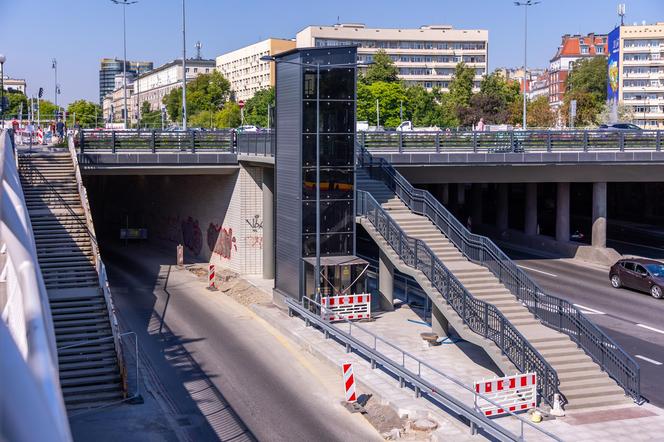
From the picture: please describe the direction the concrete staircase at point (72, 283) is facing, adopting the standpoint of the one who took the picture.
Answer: facing the viewer

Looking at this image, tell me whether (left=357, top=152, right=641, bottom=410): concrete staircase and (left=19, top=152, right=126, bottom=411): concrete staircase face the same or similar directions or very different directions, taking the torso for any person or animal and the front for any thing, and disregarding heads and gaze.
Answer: same or similar directions

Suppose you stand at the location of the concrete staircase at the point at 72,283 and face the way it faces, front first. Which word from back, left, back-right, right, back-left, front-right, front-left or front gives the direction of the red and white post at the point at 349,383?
front-left

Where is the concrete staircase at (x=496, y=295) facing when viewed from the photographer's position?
facing the viewer and to the right of the viewer

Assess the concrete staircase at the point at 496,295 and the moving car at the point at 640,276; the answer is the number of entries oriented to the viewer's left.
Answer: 0

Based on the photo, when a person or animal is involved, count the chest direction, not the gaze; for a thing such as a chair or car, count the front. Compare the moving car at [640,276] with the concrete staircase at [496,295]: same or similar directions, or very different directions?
same or similar directions

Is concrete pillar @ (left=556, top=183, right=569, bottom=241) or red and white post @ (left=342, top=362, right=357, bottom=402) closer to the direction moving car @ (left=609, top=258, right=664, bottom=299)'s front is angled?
the red and white post

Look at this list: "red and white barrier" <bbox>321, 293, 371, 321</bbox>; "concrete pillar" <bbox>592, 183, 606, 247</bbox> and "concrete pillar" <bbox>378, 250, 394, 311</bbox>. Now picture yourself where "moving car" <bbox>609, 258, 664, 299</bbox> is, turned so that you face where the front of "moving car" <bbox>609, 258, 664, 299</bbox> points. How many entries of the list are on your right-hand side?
2

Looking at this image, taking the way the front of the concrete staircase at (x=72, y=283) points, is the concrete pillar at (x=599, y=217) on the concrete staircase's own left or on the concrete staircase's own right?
on the concrete staircase's own left

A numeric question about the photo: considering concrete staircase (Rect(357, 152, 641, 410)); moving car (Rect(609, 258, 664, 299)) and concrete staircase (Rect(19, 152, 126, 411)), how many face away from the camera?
0
